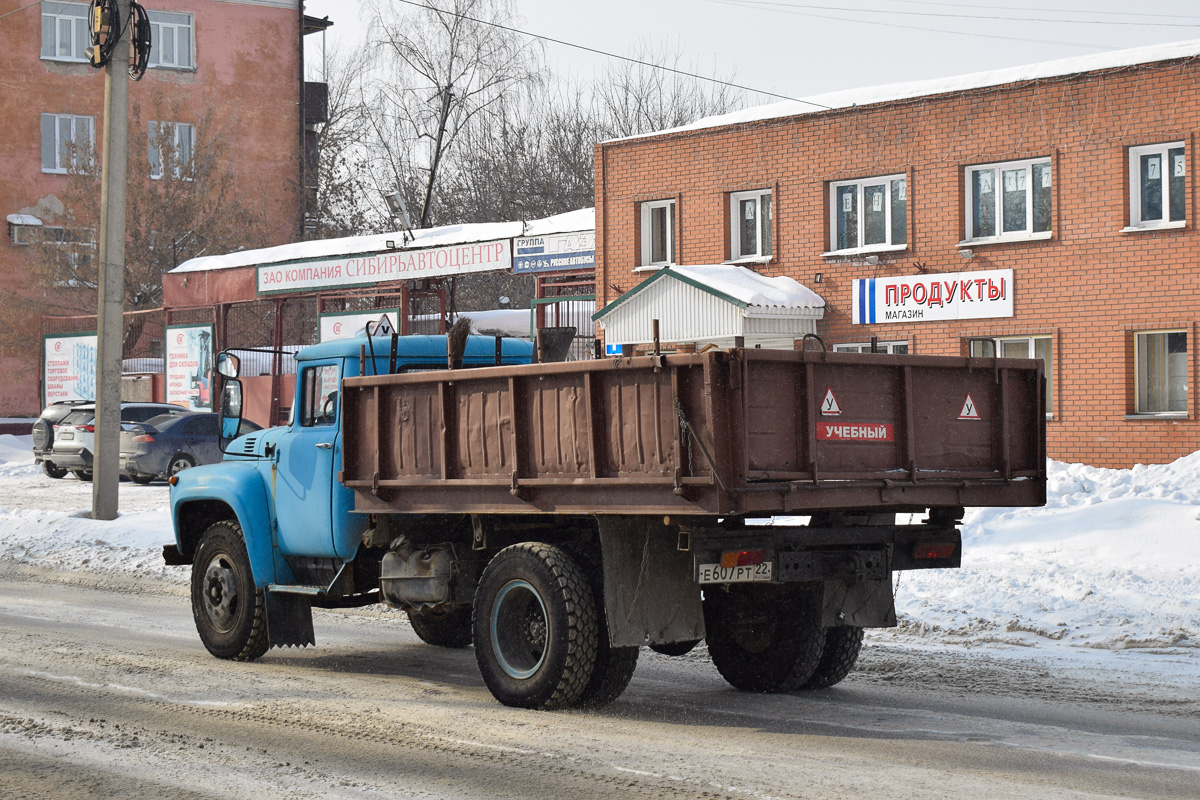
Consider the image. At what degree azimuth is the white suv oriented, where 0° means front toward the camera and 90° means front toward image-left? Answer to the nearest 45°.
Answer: approximately 225°

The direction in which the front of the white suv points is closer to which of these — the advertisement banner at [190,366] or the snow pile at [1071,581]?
the advertisement banner

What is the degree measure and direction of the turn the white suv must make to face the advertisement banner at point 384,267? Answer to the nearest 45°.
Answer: approximately 45° to its right

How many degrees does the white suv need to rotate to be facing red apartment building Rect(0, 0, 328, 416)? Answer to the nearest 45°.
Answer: approximately 45° to its left

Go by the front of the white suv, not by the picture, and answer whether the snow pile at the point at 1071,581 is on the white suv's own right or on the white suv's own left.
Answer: on the white suv's own right

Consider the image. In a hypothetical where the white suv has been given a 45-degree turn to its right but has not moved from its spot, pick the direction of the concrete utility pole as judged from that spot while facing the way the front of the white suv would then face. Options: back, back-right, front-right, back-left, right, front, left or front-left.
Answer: right

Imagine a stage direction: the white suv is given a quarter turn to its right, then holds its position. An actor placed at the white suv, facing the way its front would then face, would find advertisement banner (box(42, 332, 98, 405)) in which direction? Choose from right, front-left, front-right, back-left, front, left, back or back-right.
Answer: back-left
